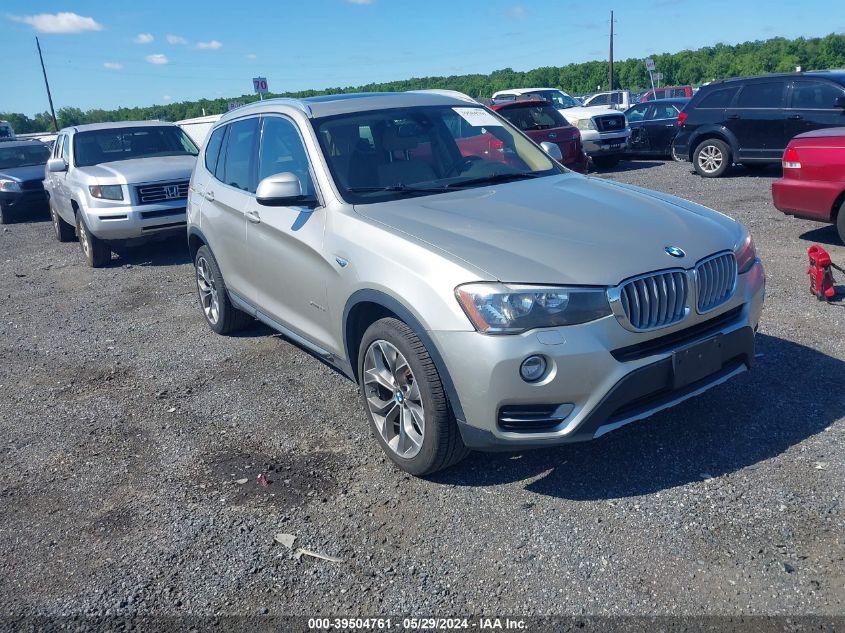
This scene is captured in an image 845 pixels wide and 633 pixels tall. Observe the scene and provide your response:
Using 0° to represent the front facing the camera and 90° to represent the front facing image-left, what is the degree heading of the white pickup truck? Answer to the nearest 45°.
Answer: approximately 315°

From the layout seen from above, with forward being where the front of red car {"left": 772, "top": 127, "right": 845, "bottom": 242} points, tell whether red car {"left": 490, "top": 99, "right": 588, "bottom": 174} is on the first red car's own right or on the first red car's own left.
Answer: on the first red car's own left

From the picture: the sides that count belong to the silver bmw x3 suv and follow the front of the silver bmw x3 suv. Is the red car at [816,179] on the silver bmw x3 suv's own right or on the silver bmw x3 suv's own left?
on the silver bmw x3 suv's own left

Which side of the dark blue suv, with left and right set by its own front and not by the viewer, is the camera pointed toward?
right

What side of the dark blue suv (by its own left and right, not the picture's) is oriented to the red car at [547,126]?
back

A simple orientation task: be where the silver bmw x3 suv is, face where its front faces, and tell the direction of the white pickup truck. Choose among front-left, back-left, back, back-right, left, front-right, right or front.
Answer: back-left
